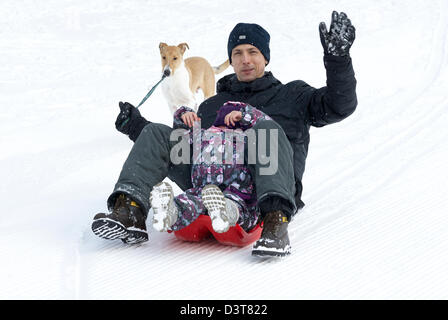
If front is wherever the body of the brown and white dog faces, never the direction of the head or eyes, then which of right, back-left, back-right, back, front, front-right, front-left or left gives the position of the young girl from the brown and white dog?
front-left

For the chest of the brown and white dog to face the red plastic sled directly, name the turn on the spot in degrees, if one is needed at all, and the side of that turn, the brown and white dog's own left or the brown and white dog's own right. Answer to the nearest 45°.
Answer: approximately 45° to the brown and white dog's own left

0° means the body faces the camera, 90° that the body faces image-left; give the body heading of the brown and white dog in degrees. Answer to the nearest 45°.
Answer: approximately 45°
